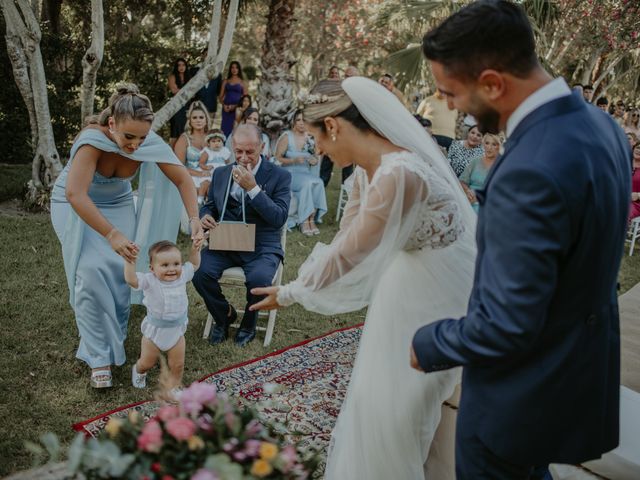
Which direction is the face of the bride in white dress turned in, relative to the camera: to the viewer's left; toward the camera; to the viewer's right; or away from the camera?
to the viewer's left

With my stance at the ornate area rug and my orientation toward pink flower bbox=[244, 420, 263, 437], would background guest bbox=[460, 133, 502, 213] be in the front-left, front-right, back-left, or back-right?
back-left

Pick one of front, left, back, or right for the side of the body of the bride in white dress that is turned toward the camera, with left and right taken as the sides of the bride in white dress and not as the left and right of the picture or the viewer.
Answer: left

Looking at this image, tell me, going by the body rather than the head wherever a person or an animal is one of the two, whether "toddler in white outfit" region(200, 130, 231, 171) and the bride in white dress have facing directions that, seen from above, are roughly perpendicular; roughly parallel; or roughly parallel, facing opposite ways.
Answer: roughly perpendicular

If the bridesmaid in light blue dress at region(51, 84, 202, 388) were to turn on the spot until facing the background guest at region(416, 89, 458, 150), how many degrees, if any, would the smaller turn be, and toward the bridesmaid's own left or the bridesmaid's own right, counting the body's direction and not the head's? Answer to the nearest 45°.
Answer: approximately 90° to the bridesmaid's own left

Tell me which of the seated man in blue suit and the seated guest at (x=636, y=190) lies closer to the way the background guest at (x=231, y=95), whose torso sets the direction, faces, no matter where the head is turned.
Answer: the seated man in blue suit

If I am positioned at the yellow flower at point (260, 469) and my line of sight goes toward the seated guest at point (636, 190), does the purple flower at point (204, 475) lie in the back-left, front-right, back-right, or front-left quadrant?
back-left

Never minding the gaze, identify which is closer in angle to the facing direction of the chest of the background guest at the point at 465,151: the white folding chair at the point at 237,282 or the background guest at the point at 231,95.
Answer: the white folding chair

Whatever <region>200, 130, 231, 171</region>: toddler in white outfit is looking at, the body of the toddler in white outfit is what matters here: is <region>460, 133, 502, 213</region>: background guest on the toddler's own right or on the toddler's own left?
on the toddler's own left

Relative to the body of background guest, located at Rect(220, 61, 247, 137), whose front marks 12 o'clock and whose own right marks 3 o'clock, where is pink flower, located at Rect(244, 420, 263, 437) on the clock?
The pink flower is roughly at 12 o'clock from the background guest.

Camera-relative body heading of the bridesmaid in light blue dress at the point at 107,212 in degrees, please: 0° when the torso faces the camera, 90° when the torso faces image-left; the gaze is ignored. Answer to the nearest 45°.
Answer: approximately 315°

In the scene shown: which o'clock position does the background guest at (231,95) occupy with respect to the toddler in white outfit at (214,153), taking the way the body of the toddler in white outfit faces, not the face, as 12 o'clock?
The background guest is roughly at 6 o'clock from the toddler in white outfit.
